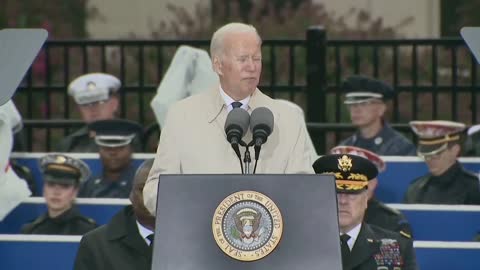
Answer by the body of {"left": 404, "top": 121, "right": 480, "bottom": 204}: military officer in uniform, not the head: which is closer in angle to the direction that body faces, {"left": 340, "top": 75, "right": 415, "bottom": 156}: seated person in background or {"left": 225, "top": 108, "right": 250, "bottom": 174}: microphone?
the microphone

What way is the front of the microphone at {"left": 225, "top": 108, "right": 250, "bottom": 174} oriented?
away from the camera

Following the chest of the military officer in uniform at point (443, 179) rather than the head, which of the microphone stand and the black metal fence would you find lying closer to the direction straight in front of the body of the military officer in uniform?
the microphone stand

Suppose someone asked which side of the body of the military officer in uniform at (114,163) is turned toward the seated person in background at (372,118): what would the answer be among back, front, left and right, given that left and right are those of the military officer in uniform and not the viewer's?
left

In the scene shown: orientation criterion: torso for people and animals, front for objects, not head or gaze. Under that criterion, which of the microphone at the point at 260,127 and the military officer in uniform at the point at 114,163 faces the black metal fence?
the microphone

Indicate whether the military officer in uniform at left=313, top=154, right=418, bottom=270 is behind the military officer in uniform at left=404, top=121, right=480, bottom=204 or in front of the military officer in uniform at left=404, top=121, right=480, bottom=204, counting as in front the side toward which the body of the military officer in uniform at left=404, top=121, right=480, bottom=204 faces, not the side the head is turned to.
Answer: in front

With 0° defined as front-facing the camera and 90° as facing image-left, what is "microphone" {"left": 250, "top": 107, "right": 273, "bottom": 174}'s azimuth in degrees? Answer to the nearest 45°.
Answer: approximately 180°

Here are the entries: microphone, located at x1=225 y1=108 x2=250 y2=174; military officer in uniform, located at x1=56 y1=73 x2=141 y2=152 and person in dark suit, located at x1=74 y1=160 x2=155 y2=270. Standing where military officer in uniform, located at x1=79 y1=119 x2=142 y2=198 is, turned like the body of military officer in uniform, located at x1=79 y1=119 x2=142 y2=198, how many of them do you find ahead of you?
2

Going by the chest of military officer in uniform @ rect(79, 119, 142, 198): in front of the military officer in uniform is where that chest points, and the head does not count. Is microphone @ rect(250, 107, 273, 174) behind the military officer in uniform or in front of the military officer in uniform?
in front

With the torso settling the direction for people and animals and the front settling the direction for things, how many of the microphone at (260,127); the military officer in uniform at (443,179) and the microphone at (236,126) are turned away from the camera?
2

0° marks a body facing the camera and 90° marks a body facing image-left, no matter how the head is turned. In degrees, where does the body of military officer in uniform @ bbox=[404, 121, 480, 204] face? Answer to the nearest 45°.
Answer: approximately 45°
